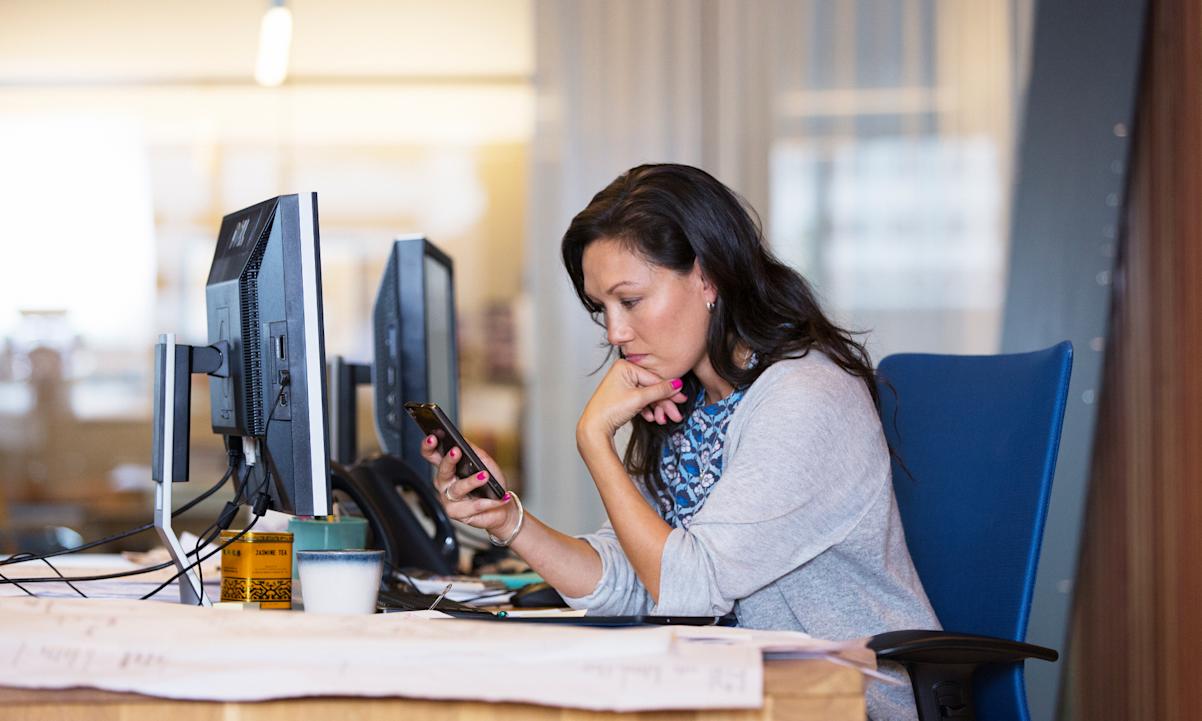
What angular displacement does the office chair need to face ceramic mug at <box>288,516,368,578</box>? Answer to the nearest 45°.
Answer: approximately 45° to its right

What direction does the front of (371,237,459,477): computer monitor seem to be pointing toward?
to the viewer's right

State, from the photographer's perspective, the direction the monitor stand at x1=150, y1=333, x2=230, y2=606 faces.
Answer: facing to the right of the viewer

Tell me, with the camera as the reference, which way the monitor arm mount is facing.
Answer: facing to the right of the viewer

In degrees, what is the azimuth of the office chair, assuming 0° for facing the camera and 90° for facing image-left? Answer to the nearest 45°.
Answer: approximately 45°

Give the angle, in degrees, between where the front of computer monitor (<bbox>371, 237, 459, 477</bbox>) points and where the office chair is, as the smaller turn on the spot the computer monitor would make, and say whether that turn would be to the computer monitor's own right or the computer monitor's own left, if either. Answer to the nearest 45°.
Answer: approximately 45° to the computer monitor's own right

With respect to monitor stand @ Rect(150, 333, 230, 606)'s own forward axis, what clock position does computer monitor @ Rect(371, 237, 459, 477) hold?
The computer monitor is roughly at 10 o'clock from the monitor stand.

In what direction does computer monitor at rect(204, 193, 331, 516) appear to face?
to the viewer's right

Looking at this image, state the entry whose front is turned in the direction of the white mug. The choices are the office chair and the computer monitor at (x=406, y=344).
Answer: the office chair

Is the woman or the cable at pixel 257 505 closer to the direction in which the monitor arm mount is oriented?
the woman

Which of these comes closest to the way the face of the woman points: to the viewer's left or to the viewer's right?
to the viewer's left
